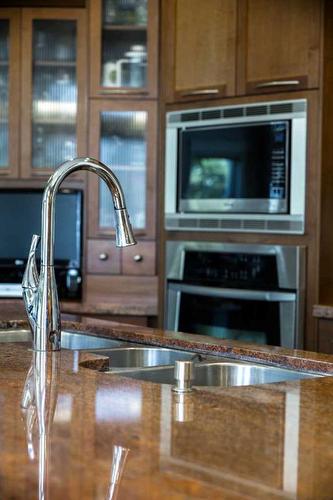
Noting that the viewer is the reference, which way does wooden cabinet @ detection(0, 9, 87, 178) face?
facing the viewer

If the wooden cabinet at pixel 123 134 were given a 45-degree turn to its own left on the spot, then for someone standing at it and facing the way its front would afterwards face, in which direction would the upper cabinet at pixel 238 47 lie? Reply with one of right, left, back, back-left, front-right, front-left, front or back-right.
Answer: front

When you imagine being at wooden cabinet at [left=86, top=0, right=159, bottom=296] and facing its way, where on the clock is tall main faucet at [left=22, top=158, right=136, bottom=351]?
The tall main faucet is roughly at 12 o'clock from the wooden cabinet.

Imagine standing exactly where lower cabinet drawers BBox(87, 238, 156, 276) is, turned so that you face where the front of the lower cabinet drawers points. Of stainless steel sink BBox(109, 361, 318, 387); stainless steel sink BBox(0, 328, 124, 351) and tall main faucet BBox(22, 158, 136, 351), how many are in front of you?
3

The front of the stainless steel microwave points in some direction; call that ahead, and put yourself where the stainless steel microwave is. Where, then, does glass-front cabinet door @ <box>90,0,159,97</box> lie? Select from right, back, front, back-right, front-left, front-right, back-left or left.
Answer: right

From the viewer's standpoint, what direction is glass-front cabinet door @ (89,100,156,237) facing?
toward the camera

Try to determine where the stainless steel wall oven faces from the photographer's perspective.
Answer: facing the viewer and to the left of the viewer

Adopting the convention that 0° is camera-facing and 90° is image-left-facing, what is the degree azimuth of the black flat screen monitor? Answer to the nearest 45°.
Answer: approximately 0°

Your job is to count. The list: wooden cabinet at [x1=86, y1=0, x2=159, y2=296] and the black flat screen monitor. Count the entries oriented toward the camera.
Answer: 2

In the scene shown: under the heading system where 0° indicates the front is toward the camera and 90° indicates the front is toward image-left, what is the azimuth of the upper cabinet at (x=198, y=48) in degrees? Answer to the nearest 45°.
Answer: approximately 45°

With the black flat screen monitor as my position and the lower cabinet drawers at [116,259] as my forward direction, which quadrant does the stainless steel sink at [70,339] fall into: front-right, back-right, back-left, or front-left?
front-right

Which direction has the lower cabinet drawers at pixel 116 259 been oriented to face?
toward the camera

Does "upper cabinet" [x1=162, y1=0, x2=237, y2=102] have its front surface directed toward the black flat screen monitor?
no

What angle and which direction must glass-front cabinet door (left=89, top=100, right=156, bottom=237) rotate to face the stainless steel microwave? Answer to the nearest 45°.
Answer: approximately 45° to its left

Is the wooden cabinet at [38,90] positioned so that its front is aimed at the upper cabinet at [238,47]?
no

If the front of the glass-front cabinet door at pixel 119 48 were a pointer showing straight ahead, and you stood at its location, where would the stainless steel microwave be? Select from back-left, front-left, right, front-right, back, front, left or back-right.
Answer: front-left

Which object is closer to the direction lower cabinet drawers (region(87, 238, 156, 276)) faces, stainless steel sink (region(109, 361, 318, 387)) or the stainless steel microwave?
the stainless steel sink

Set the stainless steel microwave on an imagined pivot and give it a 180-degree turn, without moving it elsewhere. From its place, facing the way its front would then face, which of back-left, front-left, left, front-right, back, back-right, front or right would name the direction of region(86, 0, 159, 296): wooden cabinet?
left
